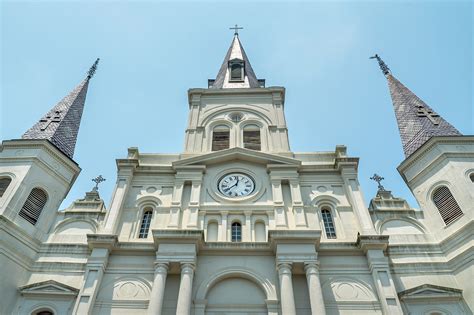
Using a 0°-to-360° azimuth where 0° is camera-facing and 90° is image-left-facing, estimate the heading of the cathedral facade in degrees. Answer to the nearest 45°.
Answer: approximately 0°
